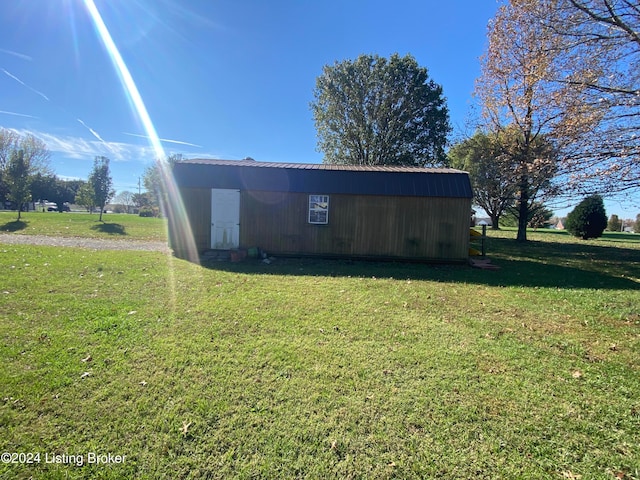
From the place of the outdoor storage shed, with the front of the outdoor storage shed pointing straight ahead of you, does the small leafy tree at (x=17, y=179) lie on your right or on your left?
on your right

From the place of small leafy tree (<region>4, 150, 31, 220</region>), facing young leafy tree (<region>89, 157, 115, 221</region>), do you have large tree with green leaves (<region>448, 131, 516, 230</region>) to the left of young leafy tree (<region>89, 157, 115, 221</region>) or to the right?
right

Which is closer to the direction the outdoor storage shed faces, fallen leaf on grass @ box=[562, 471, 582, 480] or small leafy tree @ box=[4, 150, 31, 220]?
the fallen leaf on grass

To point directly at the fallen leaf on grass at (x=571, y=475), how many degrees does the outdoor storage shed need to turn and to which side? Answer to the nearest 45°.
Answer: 0° — it already faces it

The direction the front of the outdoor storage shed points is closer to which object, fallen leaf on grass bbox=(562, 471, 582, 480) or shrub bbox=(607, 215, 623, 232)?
the fallen leaf on grass

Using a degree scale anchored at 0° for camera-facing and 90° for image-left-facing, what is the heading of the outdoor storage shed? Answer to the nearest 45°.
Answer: approximately 0°

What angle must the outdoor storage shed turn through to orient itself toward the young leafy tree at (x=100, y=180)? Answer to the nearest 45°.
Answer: approximately 135° to its right

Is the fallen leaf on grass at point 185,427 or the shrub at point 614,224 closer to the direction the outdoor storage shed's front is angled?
the fallen leaf on grass
